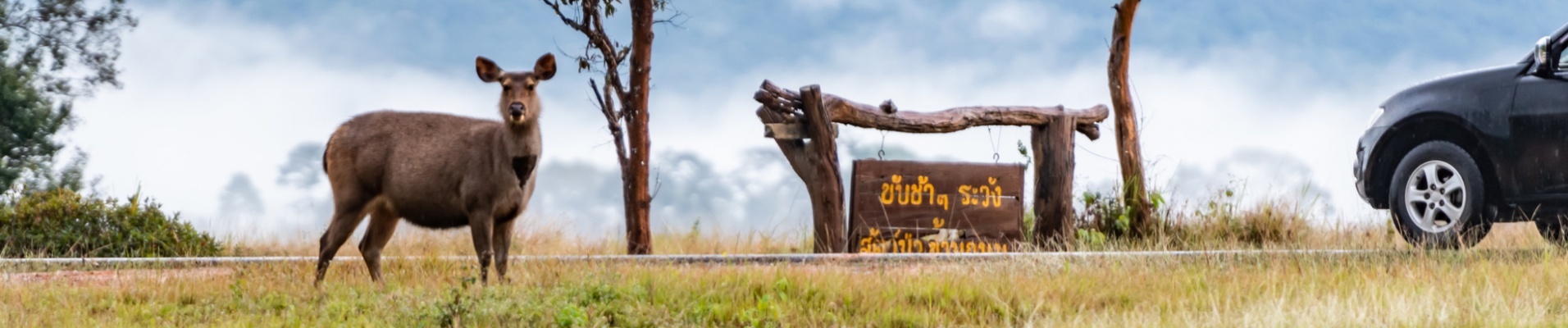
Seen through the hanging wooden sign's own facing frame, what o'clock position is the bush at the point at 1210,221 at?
The bush is roughly at 8 o'clock from the hanging wooden sign.

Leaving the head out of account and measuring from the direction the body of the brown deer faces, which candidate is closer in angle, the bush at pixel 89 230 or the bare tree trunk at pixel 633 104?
the bare tree trunk

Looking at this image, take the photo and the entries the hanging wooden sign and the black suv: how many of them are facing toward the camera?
1

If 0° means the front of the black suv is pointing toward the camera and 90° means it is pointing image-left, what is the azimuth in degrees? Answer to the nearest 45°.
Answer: approximately 90°

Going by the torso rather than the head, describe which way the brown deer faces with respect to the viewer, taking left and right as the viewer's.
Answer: facing to the right of the viewer

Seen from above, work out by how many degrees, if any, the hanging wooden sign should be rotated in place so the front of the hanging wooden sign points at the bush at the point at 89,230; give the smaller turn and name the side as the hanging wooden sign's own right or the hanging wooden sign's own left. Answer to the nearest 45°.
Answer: approximately 90° to the hanging wooden sign's own right

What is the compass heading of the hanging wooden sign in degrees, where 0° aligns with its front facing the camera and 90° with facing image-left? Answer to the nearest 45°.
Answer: approximately 0°
